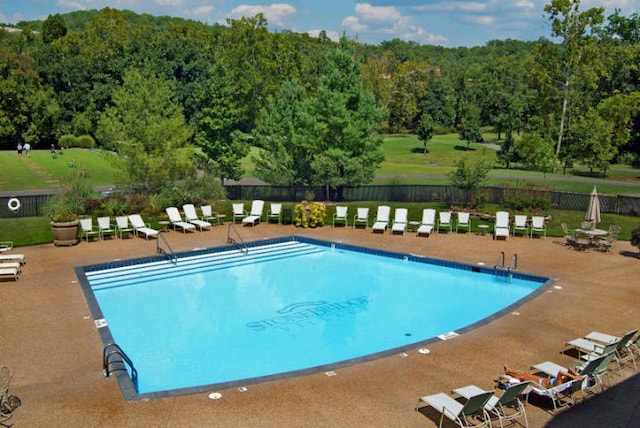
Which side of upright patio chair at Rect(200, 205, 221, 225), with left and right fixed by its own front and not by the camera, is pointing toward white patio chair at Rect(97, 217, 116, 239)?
right

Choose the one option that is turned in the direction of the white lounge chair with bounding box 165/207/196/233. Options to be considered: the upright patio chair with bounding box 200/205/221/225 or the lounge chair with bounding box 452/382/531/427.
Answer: the lounge chair with bounding box 452/382/531/427

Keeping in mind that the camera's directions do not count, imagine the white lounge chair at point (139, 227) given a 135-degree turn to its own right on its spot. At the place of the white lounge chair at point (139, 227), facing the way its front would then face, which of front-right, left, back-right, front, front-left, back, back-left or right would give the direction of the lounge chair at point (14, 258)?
front-left

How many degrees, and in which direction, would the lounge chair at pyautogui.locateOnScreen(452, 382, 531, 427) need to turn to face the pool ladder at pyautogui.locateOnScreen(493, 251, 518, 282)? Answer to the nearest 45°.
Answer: approximately 45° to its right

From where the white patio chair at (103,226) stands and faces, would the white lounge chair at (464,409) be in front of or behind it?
in front

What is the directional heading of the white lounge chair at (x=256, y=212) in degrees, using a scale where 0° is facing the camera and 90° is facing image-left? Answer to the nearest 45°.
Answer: approximately 45°

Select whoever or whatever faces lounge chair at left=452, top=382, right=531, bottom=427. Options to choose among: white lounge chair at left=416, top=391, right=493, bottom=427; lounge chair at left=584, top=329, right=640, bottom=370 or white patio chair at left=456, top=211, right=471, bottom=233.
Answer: white patio chair at left=456, top=211, right=471, bottom=233

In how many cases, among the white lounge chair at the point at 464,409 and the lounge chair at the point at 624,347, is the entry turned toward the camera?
0

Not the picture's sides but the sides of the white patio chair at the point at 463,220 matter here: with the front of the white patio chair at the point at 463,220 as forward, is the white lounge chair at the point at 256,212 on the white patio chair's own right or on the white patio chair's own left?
on the white patio chair's own right

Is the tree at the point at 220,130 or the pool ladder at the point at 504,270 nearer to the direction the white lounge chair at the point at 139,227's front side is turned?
the pool ladder

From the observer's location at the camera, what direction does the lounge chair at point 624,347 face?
facing away from the viewer and to the left of the viewer
